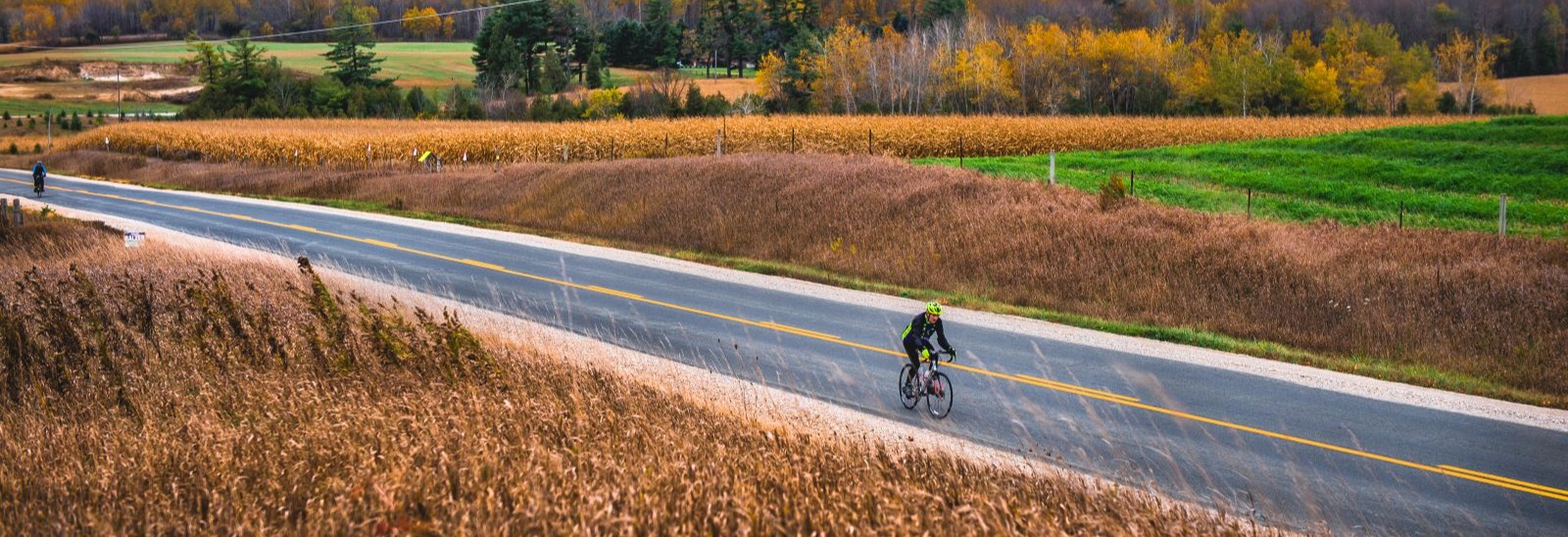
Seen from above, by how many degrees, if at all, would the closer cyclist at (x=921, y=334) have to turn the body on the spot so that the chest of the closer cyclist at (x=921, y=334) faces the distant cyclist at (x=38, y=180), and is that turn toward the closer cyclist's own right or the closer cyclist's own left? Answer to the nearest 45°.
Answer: approximately 180°

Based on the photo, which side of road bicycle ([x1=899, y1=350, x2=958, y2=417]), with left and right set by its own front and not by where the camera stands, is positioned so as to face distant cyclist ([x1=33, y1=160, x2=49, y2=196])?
back

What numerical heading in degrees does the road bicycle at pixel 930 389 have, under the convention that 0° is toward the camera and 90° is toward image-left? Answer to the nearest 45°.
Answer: approximately 315°

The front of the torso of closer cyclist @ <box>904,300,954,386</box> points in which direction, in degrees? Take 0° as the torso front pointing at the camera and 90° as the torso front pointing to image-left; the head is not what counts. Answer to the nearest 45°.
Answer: approximately 315°
